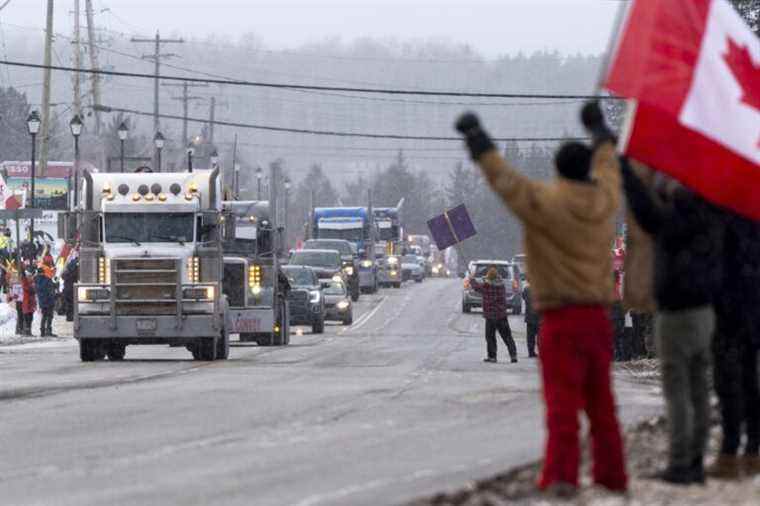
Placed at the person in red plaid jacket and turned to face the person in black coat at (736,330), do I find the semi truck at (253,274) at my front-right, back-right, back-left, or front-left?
back-right

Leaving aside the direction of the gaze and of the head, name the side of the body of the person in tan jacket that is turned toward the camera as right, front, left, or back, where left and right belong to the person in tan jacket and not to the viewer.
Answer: back

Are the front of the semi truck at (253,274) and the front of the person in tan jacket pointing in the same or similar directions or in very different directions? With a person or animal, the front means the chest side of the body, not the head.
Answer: very different directions

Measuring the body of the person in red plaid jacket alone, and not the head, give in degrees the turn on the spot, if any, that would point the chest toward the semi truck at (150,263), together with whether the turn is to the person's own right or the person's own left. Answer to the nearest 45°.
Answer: approximately 45° to the person's own left

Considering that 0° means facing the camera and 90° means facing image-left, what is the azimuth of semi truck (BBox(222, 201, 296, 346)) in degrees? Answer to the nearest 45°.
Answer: approximately 0°

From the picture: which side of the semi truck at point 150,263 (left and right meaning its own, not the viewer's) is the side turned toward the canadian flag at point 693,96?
front

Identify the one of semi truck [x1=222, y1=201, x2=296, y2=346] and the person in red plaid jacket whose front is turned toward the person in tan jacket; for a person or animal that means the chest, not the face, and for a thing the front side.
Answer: the semi truck

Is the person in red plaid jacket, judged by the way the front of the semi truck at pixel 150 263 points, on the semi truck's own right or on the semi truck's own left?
on the semi truck's own left

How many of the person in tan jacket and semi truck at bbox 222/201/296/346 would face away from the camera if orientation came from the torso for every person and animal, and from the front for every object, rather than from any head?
1

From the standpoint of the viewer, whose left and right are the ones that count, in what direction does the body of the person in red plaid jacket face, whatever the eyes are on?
facing away from the viewer and to the left of the viewer

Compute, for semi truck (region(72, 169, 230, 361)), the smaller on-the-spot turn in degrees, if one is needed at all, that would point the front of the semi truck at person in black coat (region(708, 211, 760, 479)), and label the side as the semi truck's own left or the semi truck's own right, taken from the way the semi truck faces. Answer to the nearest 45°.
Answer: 0° — it already faces them
